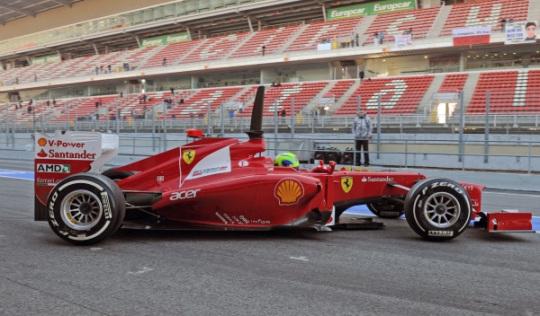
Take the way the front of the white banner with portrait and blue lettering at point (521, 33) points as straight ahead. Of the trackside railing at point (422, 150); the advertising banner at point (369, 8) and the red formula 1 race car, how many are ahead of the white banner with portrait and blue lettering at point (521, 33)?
2

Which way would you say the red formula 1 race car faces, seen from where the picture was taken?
facing to the right of the viewer

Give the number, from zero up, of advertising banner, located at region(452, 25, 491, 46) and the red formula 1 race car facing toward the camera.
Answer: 1

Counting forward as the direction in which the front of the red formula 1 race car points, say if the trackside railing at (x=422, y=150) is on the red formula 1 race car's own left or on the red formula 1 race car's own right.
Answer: on the red formula 1 race car's own left

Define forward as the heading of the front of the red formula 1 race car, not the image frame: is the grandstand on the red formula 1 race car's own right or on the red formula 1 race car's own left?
on the red formula 1 race car's own left

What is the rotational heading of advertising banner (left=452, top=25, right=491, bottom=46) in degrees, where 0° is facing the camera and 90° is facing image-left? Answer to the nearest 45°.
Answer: approximately 0°

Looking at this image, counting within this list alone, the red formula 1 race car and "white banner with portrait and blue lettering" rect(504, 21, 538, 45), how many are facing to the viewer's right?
1

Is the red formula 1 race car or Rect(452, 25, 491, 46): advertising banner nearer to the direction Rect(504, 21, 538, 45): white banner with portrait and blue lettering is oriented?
the red formula 1 race car

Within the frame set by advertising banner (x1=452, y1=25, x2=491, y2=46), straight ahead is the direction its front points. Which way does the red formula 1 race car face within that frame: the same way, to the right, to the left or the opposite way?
to the left

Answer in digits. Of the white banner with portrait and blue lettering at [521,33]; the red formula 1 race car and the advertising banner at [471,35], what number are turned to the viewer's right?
1

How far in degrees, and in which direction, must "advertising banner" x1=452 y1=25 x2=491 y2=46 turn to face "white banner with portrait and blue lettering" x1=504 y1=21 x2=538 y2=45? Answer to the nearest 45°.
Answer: approximately 45° to its left

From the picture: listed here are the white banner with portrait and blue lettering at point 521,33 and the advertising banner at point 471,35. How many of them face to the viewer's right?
0

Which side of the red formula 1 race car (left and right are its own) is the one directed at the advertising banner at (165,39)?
left

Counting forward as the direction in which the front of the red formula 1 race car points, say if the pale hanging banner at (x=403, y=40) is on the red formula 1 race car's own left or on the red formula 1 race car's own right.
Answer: on the red formula 1 race car's own left
